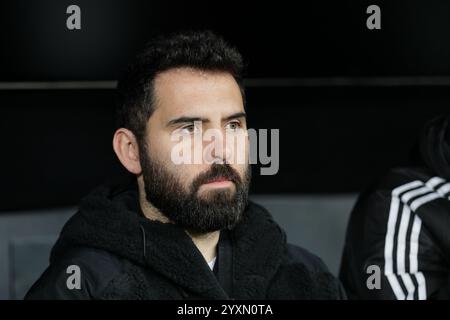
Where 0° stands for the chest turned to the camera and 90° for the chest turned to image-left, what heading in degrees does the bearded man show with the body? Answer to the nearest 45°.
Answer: approximately 315°

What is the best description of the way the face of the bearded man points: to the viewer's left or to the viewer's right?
to the viewer's right
